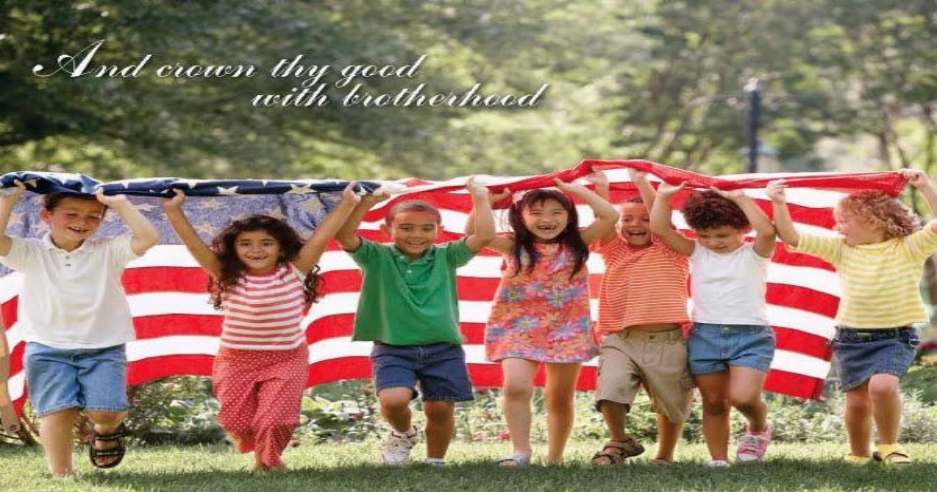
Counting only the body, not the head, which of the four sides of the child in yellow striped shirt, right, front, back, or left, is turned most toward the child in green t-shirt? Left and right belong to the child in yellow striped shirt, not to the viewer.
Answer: right

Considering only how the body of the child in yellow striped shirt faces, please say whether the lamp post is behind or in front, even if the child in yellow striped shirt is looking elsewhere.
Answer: behind

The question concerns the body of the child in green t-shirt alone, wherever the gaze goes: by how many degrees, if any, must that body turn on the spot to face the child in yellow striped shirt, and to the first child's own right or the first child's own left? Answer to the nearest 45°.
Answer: approximately 90° to the first child's own left

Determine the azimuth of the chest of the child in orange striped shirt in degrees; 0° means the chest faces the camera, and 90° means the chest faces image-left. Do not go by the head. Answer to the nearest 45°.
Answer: approximately 0°
